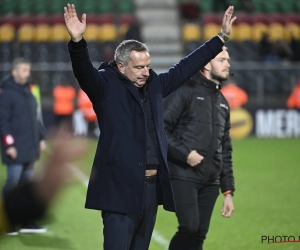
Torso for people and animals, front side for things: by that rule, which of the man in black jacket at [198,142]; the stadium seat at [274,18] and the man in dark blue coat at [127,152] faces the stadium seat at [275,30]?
the stadium seat at [274,18]

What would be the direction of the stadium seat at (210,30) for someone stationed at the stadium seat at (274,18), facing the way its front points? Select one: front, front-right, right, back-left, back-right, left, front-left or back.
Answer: front-right

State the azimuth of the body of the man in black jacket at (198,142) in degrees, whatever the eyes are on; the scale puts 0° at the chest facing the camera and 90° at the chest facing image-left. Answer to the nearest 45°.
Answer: approximately 315°

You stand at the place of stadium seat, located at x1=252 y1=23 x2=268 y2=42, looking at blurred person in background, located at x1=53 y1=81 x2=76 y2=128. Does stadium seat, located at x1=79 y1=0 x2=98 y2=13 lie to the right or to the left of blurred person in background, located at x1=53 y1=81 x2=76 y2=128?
right

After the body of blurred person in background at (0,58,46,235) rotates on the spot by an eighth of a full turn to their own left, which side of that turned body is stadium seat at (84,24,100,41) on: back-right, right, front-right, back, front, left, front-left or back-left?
left

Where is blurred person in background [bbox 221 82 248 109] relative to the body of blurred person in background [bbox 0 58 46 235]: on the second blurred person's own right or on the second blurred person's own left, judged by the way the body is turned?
on the second blurred person's own left

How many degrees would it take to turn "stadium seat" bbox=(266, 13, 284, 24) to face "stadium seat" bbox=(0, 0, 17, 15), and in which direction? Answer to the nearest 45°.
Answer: approximately 90° to its right

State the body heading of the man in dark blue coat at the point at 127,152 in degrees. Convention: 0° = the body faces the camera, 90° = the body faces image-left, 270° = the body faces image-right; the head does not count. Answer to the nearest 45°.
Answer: approximately 315°

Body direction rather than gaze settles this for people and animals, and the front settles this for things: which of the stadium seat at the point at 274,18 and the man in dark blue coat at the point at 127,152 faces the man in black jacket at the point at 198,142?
the stadium seat

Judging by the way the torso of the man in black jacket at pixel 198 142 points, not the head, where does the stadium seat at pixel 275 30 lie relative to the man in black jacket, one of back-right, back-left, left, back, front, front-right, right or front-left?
back-left

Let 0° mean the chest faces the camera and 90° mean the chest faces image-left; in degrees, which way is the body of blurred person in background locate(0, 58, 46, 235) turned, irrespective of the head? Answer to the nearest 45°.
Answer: approximately 315°

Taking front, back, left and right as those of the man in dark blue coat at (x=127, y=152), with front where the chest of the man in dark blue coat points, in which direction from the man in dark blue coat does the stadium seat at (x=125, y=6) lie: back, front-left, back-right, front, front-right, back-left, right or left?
back-left

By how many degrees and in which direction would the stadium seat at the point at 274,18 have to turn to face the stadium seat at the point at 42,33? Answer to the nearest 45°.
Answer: approximately 45° to its right

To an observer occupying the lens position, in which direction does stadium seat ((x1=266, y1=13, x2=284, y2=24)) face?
facing the viewer

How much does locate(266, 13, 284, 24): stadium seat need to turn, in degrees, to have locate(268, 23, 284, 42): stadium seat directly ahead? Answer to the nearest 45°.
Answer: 0° — it already faces it
